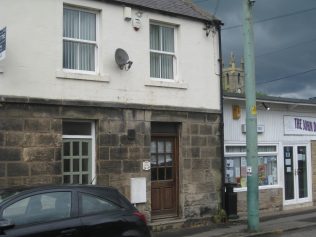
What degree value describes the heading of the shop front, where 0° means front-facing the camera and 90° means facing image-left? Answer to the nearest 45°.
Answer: approximately 315°

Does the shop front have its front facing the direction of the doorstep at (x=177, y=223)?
no

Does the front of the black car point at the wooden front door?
no

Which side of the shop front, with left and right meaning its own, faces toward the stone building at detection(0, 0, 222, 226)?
right
